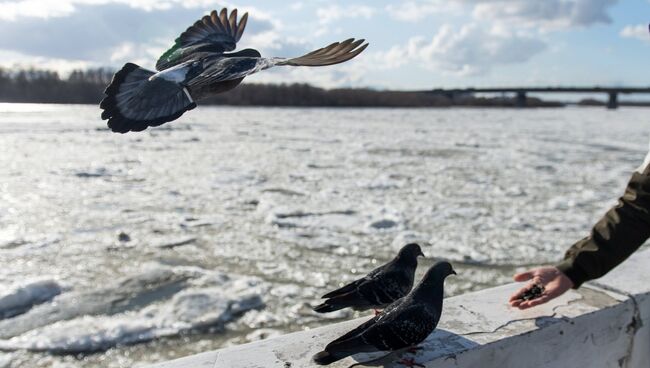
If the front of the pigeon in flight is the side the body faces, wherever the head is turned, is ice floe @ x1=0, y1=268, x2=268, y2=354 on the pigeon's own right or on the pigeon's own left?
on the pigeon's own left

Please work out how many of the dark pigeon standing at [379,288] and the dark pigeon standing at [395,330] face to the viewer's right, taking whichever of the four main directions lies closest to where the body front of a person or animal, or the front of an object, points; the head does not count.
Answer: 2

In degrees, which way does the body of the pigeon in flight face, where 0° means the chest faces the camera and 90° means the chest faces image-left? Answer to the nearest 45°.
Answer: approximately 225°

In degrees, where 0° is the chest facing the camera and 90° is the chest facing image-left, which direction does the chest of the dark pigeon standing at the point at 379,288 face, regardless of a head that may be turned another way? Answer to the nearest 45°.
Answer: approximately 270°

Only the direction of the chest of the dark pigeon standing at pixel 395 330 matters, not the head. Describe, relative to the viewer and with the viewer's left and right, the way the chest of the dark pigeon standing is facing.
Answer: facing to the right of the viewer
